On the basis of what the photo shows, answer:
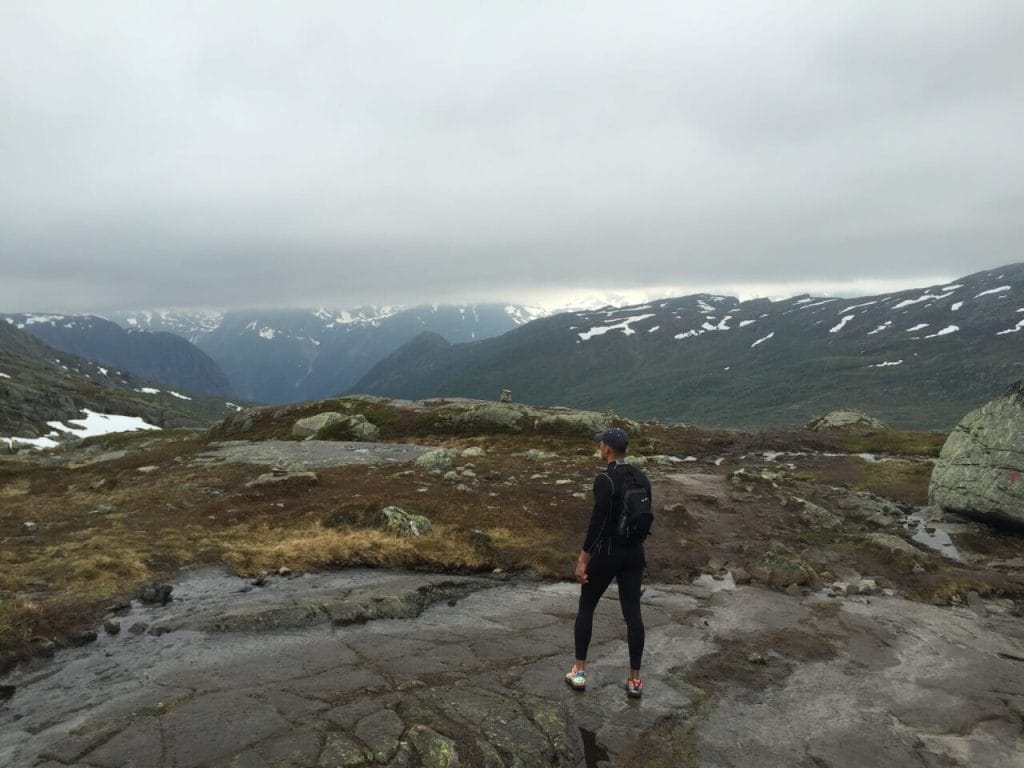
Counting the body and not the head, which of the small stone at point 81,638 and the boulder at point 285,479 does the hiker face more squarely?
the boulder

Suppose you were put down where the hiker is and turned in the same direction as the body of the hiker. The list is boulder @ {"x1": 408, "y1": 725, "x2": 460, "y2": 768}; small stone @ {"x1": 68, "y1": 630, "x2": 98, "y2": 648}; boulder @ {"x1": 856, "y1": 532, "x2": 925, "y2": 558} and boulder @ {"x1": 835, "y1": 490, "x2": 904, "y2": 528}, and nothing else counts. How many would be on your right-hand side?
2

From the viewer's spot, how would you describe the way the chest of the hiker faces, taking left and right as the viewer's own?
facing away from the viewer and to the left of the viewer

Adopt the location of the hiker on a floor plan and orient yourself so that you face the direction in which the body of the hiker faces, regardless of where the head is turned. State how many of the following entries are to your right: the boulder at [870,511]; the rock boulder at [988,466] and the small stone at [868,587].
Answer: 3

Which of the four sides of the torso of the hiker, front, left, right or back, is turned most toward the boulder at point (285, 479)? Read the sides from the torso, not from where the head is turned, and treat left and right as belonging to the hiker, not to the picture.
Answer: front

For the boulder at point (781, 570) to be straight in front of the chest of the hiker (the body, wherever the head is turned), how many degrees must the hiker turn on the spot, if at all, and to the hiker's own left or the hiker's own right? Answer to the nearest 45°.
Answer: approximately 90° to the hiker's own right

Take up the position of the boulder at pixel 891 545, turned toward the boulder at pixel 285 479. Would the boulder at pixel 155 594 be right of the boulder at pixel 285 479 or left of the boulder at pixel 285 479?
left

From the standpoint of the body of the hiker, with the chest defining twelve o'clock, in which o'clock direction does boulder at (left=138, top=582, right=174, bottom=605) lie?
The boulder is roughly at 11 o'clock from the hiker.

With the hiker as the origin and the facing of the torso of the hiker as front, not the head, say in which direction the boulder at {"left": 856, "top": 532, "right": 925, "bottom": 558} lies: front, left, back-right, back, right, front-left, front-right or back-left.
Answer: right

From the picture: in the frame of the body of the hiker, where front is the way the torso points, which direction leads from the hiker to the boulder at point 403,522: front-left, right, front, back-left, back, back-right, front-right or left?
front

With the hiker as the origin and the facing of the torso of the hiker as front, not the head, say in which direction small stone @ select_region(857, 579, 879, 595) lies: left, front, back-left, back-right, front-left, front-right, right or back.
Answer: right

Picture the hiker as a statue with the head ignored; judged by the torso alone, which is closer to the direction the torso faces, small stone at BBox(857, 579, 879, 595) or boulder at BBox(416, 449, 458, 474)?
the boulder

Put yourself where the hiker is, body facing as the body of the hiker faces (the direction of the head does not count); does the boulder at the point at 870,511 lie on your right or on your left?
on your right

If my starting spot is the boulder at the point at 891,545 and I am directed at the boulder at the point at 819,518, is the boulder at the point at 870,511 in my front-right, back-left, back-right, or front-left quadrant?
front-right

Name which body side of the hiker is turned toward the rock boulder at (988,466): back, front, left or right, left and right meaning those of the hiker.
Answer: right
